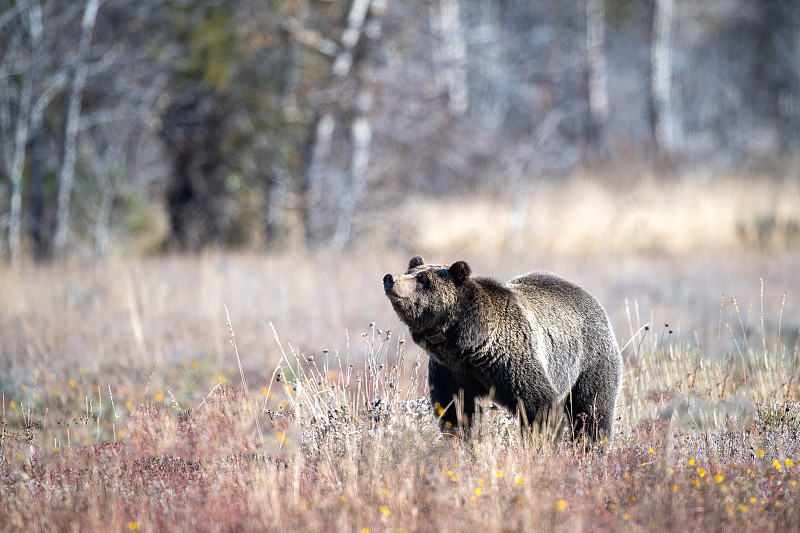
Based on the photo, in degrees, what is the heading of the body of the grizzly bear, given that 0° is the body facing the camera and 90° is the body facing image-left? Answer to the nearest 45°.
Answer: approximately 45°

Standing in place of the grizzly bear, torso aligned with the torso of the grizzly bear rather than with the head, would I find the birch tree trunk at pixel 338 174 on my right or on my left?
on my right

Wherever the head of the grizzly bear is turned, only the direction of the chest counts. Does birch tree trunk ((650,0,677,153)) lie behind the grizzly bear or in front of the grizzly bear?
behind

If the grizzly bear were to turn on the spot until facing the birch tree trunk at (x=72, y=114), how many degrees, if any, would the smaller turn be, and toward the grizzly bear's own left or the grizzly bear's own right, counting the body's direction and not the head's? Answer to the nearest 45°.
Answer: approximately 90° to the grizzly bear's own right

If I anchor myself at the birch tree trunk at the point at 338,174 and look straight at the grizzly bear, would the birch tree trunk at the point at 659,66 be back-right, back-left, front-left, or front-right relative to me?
back-left

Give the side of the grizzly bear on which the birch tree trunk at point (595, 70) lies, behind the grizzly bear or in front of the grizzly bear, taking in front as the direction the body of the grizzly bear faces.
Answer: behind

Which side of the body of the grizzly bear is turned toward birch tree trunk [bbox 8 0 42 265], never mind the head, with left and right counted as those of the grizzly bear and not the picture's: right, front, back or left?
right
